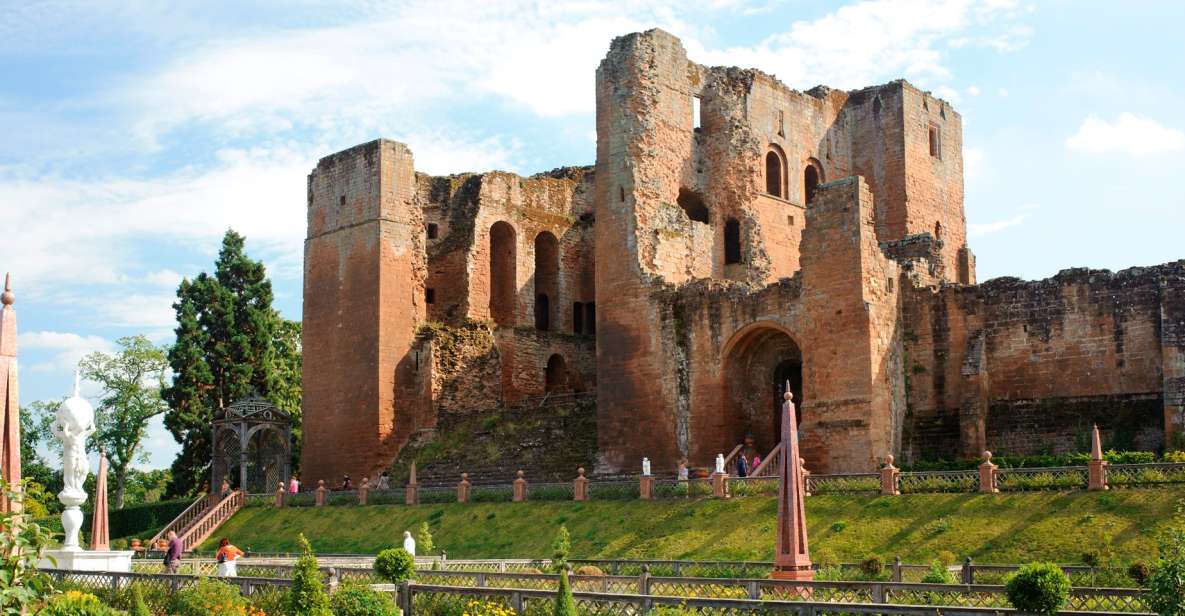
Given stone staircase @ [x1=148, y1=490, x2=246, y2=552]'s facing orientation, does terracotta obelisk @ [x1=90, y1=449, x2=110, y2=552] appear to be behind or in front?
in front

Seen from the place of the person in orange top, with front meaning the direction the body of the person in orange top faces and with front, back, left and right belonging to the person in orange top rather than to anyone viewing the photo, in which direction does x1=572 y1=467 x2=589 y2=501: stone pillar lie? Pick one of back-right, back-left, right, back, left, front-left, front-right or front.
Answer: front-right

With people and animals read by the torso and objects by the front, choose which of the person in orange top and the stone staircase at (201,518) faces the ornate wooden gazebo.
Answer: the person in orange top

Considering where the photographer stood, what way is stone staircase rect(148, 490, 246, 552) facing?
facing the viewer and to the left of the viewer

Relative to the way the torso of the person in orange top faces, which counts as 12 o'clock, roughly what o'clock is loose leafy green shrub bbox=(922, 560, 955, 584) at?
The loose leafy green shrub is roughly at 4 o'clock from the person in orange top.

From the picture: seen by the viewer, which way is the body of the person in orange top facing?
away from the camera

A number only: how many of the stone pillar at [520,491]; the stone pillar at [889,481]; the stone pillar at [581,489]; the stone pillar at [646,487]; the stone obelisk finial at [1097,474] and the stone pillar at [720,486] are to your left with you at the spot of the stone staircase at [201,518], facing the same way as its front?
6

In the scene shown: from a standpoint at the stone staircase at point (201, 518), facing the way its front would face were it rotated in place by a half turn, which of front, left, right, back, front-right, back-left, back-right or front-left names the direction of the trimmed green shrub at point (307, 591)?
back-right

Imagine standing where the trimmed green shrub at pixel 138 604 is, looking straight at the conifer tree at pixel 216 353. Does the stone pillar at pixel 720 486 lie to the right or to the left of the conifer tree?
right

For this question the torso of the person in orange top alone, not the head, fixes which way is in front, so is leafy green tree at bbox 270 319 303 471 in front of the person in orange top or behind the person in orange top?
in front

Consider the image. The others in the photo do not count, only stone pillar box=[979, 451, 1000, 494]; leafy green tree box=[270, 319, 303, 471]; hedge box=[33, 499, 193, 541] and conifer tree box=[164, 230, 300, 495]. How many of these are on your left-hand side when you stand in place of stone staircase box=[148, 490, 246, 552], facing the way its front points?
1

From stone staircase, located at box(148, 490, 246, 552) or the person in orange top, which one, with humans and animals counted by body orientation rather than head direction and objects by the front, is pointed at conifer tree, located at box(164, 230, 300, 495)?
the person in orange top

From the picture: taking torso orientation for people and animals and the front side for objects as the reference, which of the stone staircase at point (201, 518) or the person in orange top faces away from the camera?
the person in orange top
